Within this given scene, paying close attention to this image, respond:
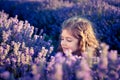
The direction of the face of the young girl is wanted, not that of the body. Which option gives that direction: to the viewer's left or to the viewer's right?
to the viewer's left
